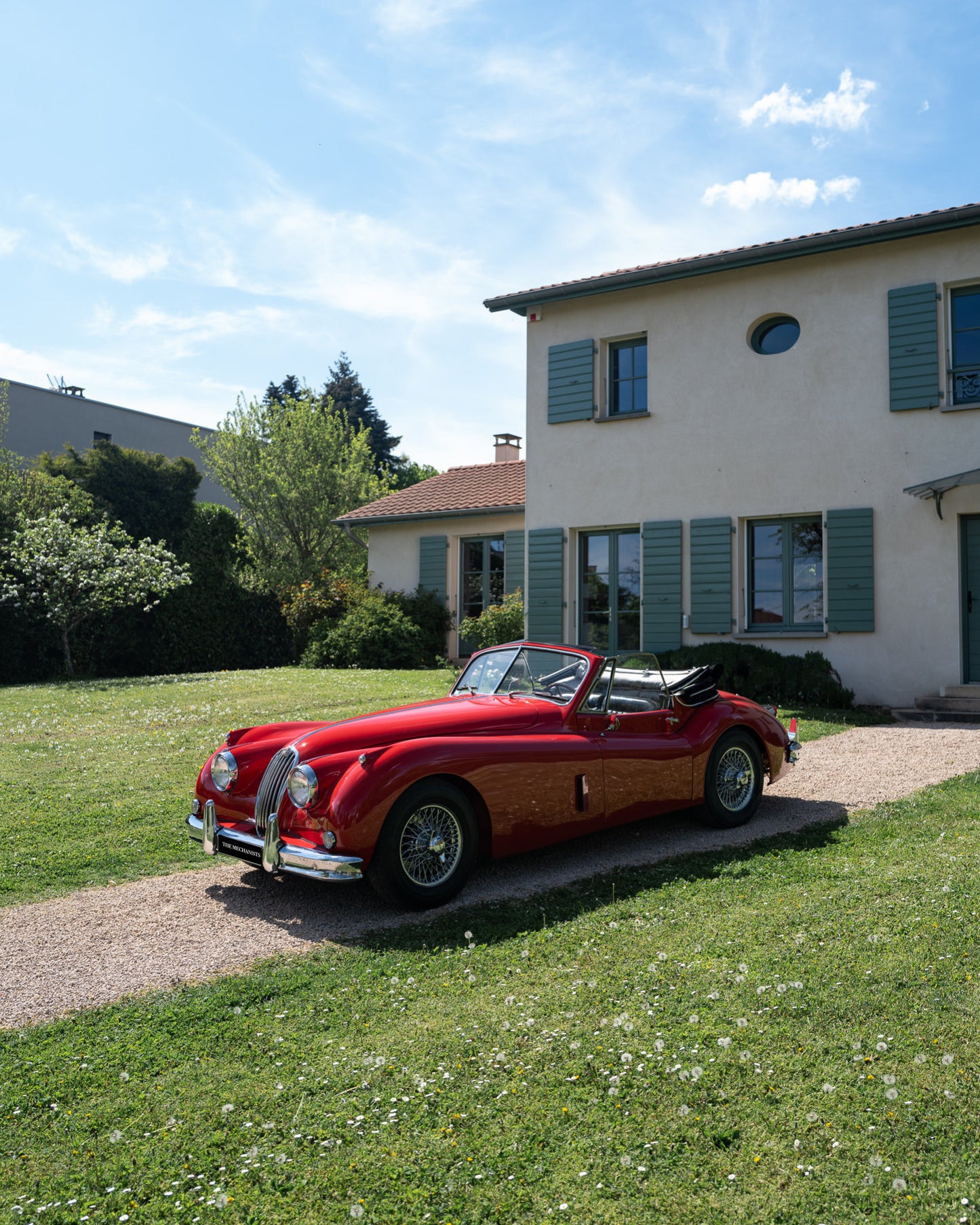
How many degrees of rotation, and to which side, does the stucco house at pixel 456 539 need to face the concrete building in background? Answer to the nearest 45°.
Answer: approximately 135° to its right

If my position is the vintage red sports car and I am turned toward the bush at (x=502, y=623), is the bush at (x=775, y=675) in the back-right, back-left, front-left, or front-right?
front-right

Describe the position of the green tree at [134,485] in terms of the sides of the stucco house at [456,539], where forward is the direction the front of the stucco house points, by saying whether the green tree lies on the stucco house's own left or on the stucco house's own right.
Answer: on the stucco house's own right

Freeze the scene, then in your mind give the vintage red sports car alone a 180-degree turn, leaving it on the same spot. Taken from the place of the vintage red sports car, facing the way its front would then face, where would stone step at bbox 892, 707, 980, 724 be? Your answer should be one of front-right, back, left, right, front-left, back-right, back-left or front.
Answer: front

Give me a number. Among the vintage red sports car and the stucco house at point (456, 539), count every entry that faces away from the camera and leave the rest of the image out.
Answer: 0

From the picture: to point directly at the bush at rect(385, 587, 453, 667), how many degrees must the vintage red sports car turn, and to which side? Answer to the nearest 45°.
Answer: approximately 135° to its right

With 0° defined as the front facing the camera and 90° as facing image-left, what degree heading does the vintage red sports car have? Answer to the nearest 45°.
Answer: approximately 45°

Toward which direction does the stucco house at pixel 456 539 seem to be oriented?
toward the camera

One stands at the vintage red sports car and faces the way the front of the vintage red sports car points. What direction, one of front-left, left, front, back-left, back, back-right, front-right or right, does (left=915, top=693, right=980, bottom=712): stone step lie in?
back

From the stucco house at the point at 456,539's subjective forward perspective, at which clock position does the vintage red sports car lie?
The vintage red sports car is roughly at 12 o'clock from the stucco house.

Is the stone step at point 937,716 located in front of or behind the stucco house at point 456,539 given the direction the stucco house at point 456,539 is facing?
in front

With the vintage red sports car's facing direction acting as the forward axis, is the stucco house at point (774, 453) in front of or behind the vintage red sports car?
behind

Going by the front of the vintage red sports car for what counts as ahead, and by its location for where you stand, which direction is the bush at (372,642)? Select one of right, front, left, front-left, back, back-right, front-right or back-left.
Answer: back-right

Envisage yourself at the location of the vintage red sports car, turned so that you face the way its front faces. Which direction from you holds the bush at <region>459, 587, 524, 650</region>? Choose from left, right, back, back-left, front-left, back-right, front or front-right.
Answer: back-right

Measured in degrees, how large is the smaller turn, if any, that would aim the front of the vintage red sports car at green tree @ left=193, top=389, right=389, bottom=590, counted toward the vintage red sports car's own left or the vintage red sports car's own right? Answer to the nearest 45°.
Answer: approximately 135° to the vintage red sports car's own right
